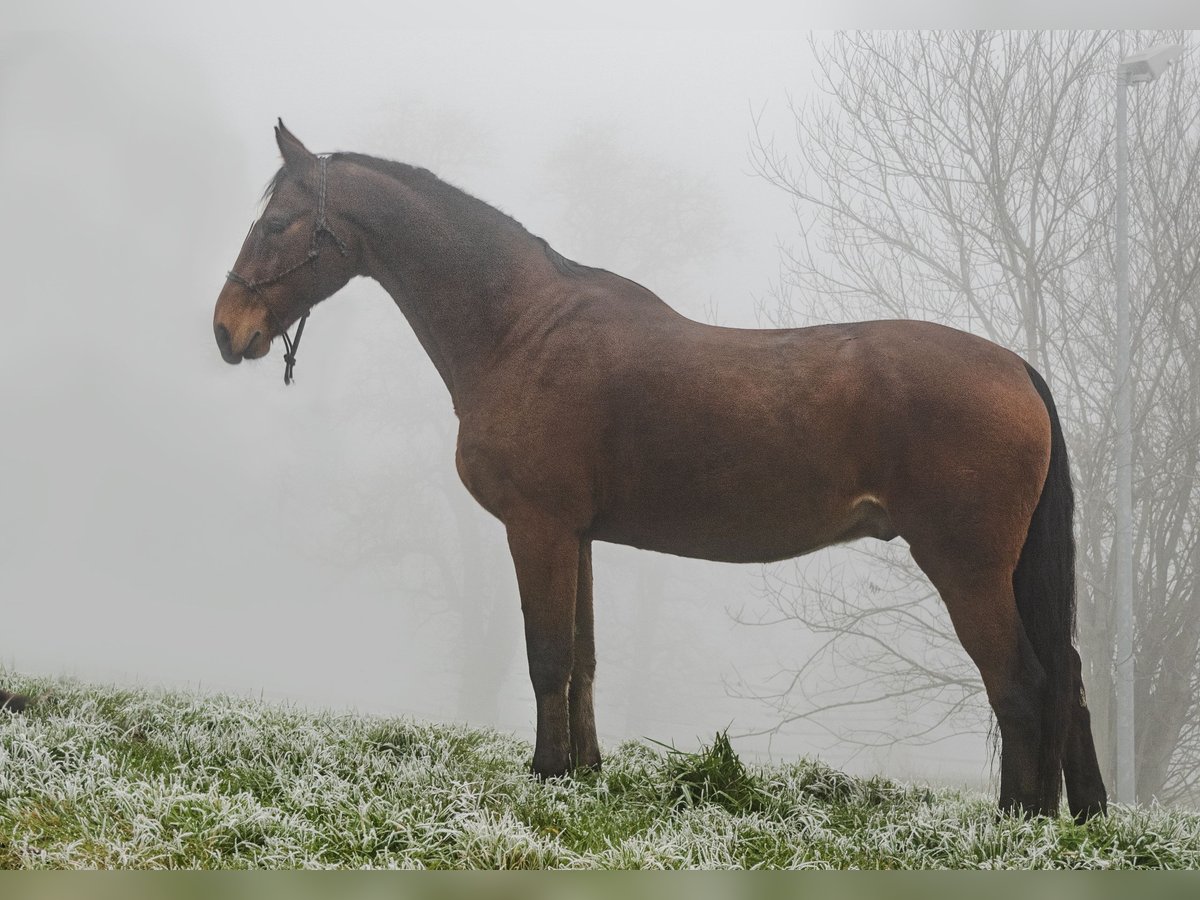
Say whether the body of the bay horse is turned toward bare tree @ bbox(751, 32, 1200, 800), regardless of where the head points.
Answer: no

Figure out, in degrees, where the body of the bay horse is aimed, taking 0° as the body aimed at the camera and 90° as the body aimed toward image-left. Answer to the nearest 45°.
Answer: approximately 90°
